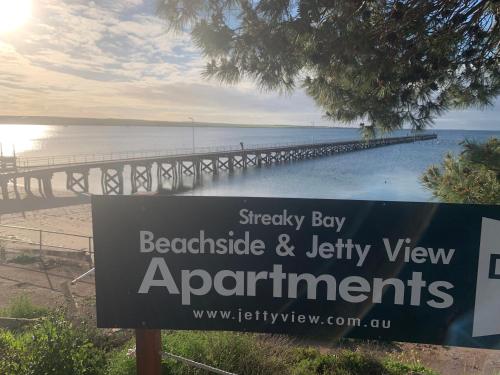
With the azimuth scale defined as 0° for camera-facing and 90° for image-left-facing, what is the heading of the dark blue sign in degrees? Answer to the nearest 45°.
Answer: approximately 0°

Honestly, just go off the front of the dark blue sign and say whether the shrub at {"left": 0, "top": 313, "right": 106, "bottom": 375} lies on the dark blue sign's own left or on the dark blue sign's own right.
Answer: on the dark blue sign's own right
